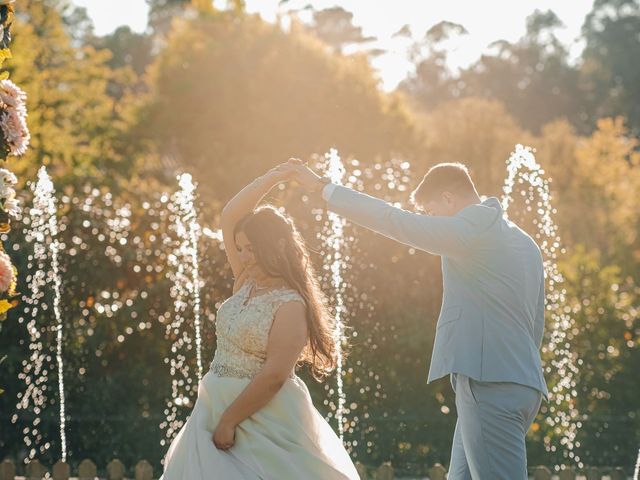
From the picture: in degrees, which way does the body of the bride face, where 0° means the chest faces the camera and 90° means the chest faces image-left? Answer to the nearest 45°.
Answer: approximately 45°

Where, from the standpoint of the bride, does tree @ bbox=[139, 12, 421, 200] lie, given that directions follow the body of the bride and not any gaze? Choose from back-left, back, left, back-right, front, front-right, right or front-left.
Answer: back-right

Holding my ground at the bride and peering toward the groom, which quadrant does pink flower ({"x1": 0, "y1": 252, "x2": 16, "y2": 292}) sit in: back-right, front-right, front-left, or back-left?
back-right

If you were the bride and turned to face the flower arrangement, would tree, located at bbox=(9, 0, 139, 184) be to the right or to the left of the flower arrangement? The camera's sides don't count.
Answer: right

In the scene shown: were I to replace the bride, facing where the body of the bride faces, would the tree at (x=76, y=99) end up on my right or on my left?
on my right

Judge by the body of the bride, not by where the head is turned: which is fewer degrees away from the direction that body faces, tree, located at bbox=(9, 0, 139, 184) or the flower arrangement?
the flower arrangement
